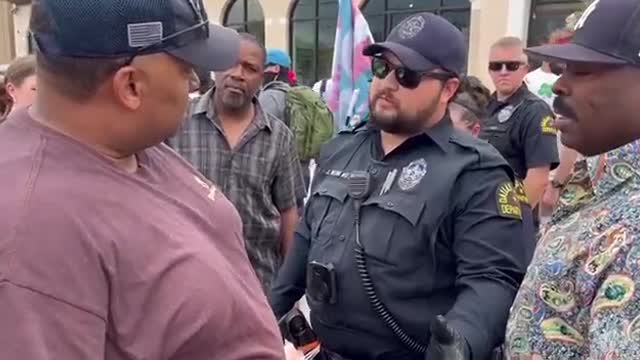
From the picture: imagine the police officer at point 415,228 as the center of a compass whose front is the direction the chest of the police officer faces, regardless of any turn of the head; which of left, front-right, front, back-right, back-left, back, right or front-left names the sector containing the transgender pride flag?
back-right

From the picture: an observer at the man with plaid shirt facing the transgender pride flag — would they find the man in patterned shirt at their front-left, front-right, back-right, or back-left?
back-right

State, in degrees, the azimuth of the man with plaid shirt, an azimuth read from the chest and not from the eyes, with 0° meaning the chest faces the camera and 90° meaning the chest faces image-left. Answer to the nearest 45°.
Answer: approximately 0°

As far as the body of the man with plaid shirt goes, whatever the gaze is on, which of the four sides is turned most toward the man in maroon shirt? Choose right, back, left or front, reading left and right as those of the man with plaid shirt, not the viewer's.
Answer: front

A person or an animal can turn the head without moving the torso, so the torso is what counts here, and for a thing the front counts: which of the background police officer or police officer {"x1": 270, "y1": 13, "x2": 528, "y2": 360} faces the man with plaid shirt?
the background police officer

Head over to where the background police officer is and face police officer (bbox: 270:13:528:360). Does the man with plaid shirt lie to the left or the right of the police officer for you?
right

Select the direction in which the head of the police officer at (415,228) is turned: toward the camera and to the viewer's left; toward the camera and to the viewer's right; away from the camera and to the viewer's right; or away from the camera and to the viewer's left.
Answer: toward the camera and to the viewer's left

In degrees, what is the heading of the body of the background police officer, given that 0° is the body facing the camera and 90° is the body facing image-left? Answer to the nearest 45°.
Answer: approximately 45°

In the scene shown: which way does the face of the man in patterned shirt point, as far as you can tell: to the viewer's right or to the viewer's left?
to the viewer's left

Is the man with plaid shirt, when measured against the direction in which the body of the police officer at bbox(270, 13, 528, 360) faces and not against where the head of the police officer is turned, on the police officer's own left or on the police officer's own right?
on the police officer's own right

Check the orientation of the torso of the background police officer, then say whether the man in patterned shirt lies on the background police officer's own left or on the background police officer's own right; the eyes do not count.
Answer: on the background police officer's own left

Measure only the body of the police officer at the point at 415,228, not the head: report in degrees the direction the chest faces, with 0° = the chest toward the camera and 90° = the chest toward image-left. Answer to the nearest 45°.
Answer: approximately 45°

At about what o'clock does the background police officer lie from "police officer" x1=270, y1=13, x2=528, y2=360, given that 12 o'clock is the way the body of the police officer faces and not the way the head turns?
The background police officer is roughly at 5 o'clock from the police officer.

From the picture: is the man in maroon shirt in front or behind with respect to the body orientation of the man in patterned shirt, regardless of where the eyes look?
in front

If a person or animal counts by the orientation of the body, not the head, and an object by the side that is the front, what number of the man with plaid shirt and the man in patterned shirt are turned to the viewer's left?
1

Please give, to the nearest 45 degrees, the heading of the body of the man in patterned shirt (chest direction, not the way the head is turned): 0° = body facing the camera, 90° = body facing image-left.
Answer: approximately 90°
